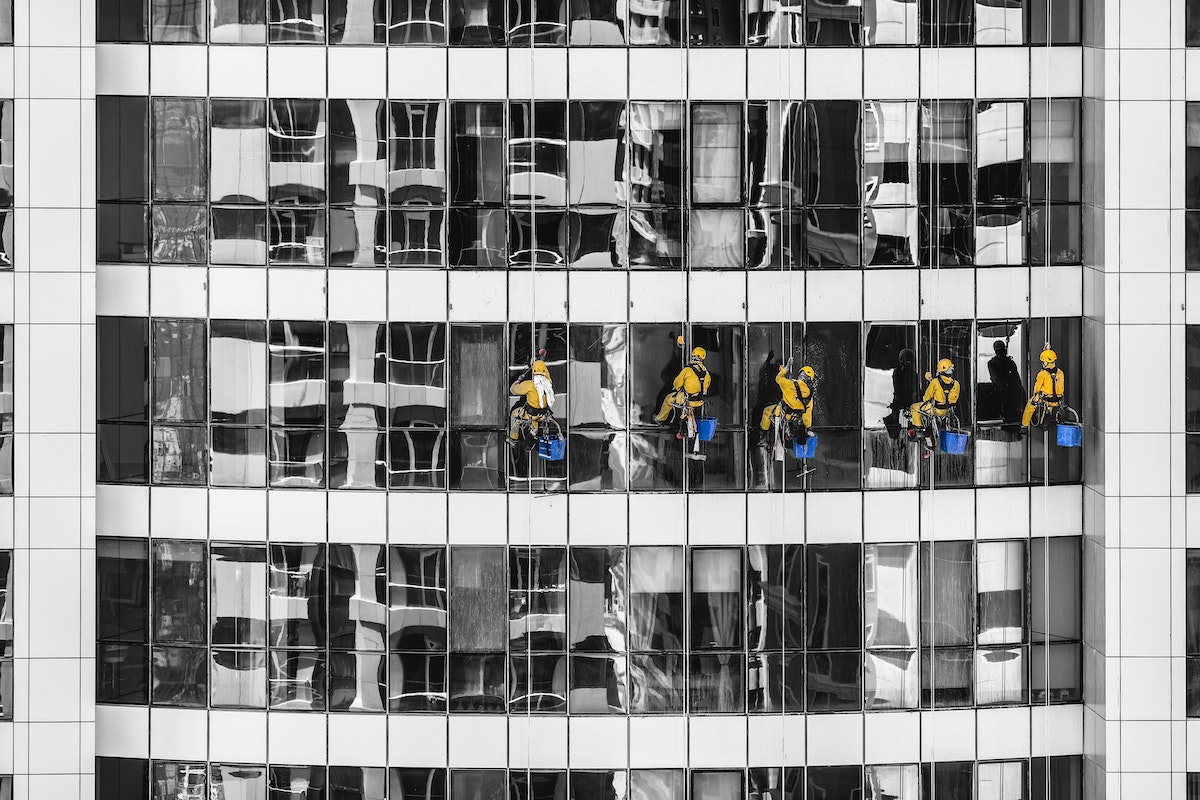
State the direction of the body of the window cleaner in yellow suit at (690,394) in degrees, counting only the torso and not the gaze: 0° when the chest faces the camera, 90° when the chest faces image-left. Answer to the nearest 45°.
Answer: approximately 135°

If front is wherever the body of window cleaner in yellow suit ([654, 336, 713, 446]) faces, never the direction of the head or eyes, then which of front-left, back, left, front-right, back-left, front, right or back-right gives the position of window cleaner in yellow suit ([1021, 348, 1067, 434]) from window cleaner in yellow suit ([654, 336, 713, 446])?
back-right

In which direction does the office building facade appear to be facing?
toward the camera

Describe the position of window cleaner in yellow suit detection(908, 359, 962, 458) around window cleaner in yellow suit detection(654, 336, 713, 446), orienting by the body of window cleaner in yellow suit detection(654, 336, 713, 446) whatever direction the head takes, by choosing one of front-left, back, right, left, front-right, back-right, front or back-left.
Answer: back-right

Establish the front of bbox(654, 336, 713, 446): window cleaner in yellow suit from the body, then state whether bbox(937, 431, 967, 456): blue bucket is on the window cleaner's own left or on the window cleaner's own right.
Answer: on the window cleaner's own right

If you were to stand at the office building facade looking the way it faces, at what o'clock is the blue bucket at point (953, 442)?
The blue bucket is roughly at 9 o'clock from the office building facade.
